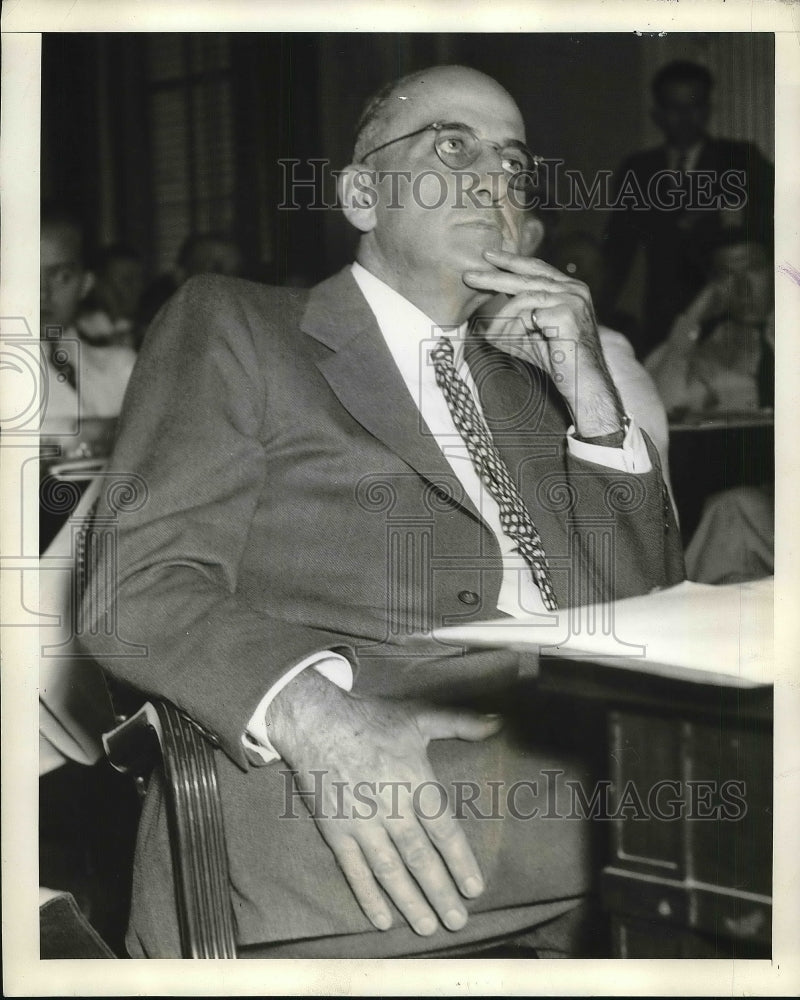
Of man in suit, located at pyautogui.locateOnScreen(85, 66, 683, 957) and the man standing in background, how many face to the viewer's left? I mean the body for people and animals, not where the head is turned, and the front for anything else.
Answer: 0

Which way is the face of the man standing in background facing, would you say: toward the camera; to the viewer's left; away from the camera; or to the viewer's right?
toward the camera

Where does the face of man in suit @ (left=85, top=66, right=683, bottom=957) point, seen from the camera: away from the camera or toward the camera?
toward the camera

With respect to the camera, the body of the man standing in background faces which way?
toward the camera

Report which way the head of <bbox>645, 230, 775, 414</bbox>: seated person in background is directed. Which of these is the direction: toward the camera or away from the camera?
toward the camera
